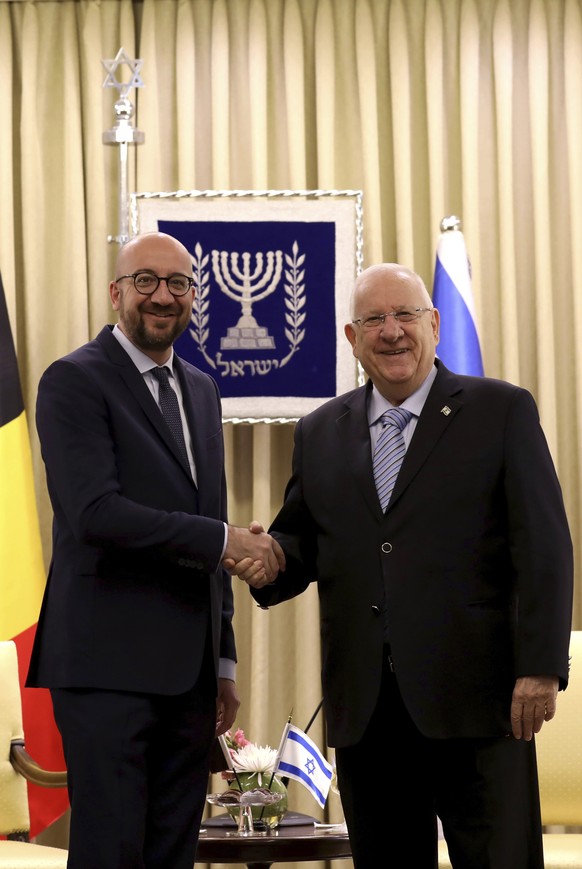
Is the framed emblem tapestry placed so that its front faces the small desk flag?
yes

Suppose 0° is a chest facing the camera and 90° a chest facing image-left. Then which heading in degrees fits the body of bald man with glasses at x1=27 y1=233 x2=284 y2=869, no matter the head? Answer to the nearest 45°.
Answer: approximately 315°

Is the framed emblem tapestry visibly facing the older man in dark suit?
yes

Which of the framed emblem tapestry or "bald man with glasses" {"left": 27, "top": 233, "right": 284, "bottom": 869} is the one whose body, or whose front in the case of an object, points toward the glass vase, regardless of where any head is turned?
the framed emblem tapestry

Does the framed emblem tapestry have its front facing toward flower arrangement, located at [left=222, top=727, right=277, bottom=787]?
yes
